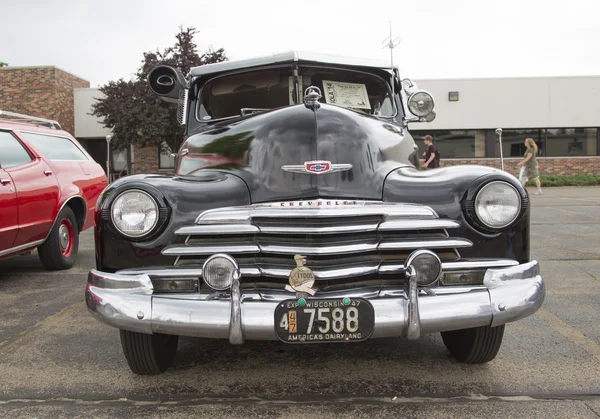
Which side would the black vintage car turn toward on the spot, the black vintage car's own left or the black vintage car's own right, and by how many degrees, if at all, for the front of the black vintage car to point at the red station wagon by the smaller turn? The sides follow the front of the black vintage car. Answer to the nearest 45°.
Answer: approximately 135° to the black vintage car's own right

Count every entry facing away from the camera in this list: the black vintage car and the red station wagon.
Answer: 0

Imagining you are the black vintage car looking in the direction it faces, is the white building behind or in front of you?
behind

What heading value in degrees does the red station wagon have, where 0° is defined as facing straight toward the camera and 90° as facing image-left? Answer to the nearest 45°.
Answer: approximately 45°

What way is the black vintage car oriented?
toward the camera

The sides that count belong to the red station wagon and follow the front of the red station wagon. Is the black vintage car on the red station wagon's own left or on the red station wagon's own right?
on the red station wagon's own left
